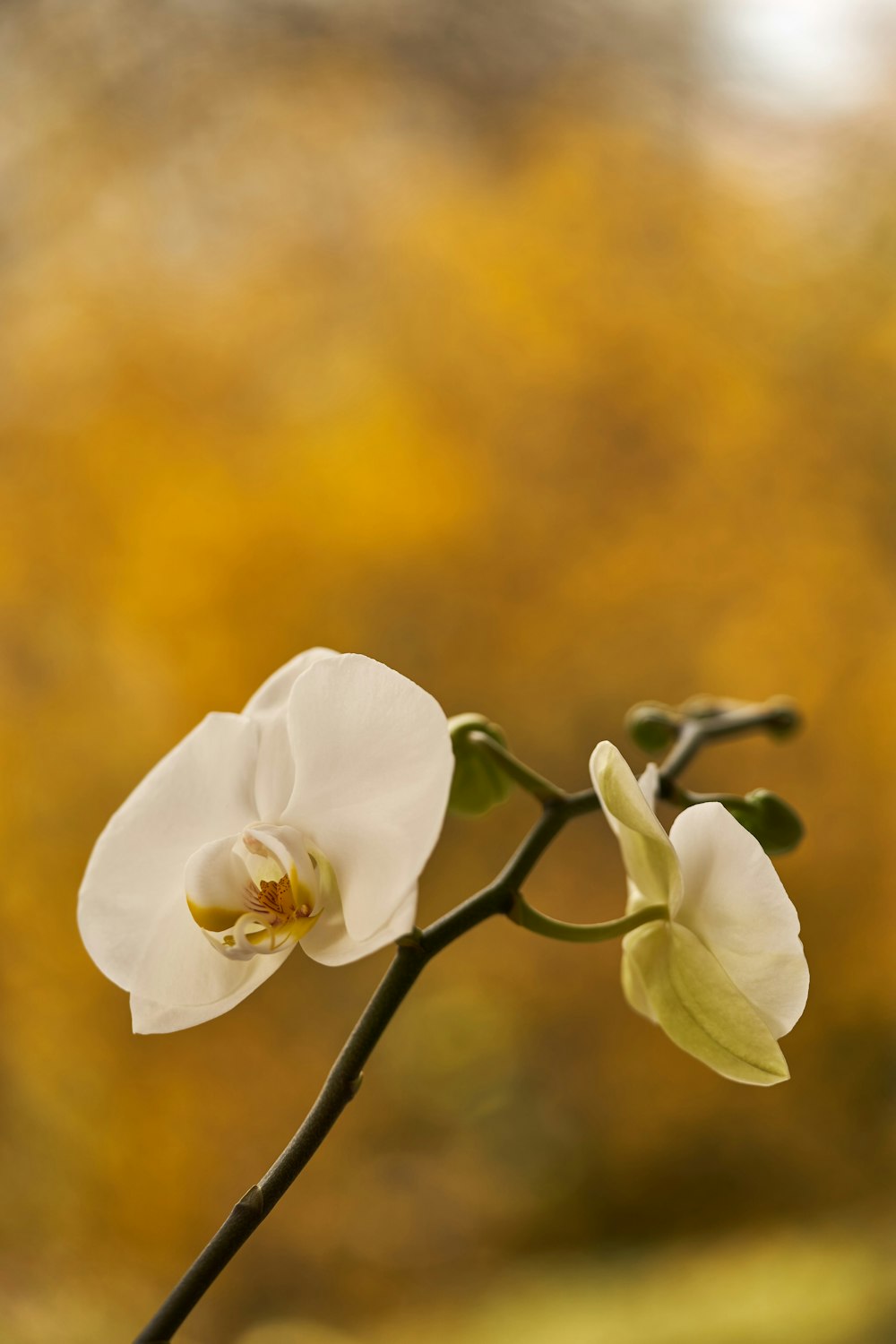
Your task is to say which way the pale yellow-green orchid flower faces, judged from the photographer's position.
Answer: facing away from the viewer and to the right of the viewer
